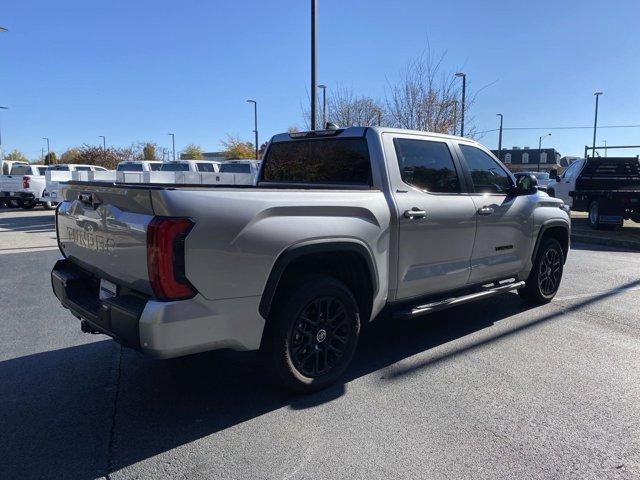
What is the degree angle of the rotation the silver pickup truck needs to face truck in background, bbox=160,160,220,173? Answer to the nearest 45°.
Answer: approximately 45° to its left

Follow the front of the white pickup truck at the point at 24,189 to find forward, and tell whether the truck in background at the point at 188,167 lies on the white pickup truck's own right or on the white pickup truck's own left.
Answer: on the white pickup truck's own right

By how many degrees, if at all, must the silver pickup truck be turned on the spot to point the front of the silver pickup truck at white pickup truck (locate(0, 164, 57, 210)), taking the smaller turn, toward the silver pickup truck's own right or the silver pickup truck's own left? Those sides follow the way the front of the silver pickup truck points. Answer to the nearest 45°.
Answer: approximately 90° to the silver pickup truck's own left

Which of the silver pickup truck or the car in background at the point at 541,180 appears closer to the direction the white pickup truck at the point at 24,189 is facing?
the car in background

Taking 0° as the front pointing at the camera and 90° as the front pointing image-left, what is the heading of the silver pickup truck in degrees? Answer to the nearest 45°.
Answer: approximately 225°

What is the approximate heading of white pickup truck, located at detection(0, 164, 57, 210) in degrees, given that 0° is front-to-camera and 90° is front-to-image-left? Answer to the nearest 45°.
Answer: approximately 225°

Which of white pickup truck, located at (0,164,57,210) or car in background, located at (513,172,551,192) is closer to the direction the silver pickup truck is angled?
the car in background

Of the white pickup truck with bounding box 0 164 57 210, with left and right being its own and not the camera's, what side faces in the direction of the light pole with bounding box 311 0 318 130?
right

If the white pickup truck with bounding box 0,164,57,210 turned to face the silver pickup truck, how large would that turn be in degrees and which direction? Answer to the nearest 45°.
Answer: approximately 135° to its right
